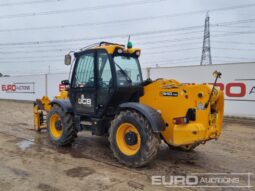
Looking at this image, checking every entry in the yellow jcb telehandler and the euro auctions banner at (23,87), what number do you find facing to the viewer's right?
0

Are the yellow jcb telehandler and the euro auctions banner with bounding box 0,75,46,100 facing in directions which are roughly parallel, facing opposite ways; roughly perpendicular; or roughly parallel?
roughly perpendicular

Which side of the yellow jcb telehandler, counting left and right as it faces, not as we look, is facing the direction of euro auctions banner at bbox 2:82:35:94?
front

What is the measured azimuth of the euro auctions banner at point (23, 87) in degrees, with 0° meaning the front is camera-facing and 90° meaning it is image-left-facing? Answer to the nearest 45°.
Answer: approximately 45°

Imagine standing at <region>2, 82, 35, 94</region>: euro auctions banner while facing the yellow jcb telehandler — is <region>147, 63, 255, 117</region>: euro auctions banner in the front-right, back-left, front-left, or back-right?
front-left

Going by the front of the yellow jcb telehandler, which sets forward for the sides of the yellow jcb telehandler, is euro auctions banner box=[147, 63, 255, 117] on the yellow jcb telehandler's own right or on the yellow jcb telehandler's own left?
on the yellow jcb telehandler's own right

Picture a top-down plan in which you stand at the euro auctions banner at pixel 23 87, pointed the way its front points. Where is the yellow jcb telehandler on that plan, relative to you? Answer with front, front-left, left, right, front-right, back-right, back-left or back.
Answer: front-left

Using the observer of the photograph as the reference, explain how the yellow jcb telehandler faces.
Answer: facing away from the viewer and to the left of the viewer

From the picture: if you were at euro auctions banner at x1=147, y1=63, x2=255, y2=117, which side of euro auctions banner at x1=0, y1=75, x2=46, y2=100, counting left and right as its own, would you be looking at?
left
